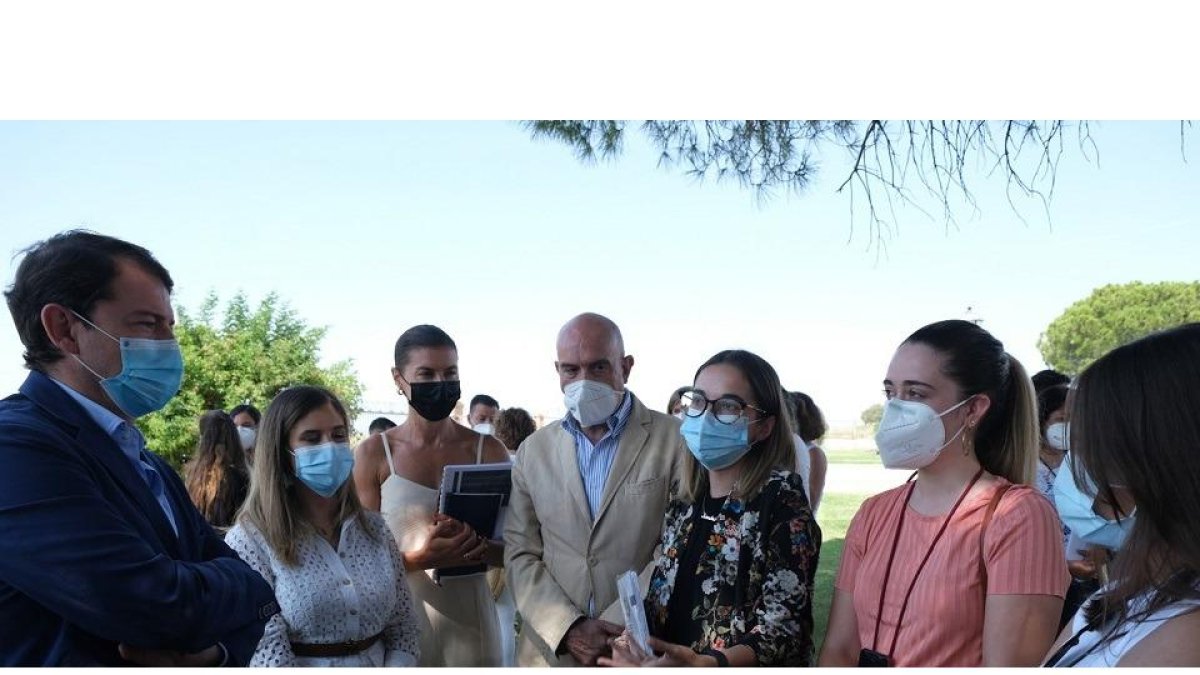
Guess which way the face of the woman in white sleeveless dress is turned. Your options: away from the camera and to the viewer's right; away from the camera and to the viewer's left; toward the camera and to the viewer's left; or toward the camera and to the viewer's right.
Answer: toward the camera and to the viewer's right

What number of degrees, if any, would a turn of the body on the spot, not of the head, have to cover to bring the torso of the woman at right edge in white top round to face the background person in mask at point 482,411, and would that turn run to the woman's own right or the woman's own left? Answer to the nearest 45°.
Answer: approximately 45° to the woman's own right

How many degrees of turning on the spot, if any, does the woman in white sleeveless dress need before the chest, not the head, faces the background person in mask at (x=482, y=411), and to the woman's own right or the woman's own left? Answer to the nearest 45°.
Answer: approximately 180°

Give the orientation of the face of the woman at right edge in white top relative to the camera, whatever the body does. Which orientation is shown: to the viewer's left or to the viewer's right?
to the viewer's left

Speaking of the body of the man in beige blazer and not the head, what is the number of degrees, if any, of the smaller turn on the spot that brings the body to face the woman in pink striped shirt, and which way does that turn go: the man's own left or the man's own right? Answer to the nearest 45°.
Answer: approximately 45° to the man's own left

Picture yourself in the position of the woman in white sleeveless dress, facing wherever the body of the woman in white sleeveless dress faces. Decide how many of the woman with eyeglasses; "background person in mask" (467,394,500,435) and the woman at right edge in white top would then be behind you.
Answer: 1

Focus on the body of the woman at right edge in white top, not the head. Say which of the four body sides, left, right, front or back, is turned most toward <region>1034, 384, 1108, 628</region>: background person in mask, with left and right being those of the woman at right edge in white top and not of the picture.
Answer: right

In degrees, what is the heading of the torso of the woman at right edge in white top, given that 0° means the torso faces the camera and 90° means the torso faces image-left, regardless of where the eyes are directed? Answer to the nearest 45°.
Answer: approximately 90°

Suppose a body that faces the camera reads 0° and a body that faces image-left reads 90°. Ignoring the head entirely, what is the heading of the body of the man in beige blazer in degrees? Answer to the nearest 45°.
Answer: approximately 0°

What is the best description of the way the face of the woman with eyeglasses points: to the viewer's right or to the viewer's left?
to the viewer's left

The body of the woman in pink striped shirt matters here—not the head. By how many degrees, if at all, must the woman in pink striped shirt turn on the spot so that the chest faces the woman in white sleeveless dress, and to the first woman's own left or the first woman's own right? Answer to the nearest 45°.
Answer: approximately 90° to the first woman's own right

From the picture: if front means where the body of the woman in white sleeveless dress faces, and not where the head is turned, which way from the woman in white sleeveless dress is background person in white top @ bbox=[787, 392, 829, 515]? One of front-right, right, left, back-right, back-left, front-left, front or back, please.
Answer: back-left
